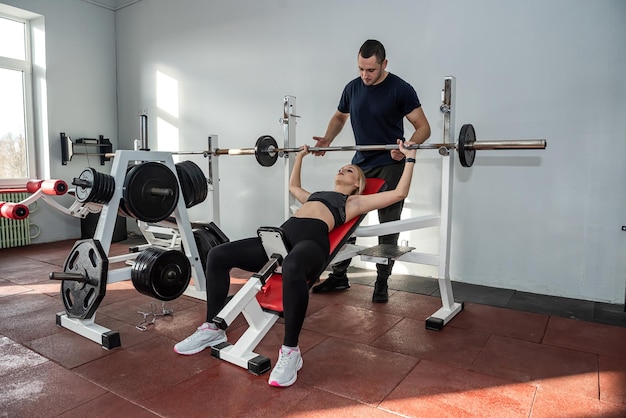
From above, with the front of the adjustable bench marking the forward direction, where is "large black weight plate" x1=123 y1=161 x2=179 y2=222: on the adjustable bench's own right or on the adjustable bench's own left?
on the adjustable bench's own right

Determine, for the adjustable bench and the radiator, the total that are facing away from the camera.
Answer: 0

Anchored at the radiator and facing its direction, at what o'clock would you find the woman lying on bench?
The woman lying on bench is roughly at 1 o'clock from the radiator.

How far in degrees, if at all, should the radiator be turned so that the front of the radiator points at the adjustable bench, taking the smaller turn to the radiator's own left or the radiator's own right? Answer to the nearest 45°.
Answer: approximately 45° to the radiator's own right

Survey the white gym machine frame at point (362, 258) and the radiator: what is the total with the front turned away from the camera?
0

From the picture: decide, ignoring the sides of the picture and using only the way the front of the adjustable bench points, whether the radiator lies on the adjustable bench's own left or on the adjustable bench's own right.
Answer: on the adjustable bench's own right

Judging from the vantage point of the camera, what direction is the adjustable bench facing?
facing the viewer and to the left of the viewer

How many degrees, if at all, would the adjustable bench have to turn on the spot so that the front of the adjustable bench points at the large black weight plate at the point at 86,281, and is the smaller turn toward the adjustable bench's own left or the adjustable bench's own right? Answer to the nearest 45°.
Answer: approximately 45° to the adjustable bench's own right

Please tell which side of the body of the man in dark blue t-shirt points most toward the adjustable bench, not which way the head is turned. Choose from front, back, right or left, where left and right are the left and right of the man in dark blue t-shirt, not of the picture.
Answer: front

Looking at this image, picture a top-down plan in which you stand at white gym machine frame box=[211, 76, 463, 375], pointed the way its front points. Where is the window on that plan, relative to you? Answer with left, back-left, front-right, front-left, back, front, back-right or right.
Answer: right

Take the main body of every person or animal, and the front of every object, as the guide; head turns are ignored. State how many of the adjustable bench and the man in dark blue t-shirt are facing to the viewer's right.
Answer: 0

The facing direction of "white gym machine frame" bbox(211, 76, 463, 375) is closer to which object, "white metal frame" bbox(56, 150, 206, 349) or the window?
the white metal frame

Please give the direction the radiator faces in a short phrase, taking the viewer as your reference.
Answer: facing the viewer and to the right of the viewer

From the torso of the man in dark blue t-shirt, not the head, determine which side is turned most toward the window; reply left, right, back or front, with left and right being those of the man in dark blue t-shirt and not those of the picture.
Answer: right
